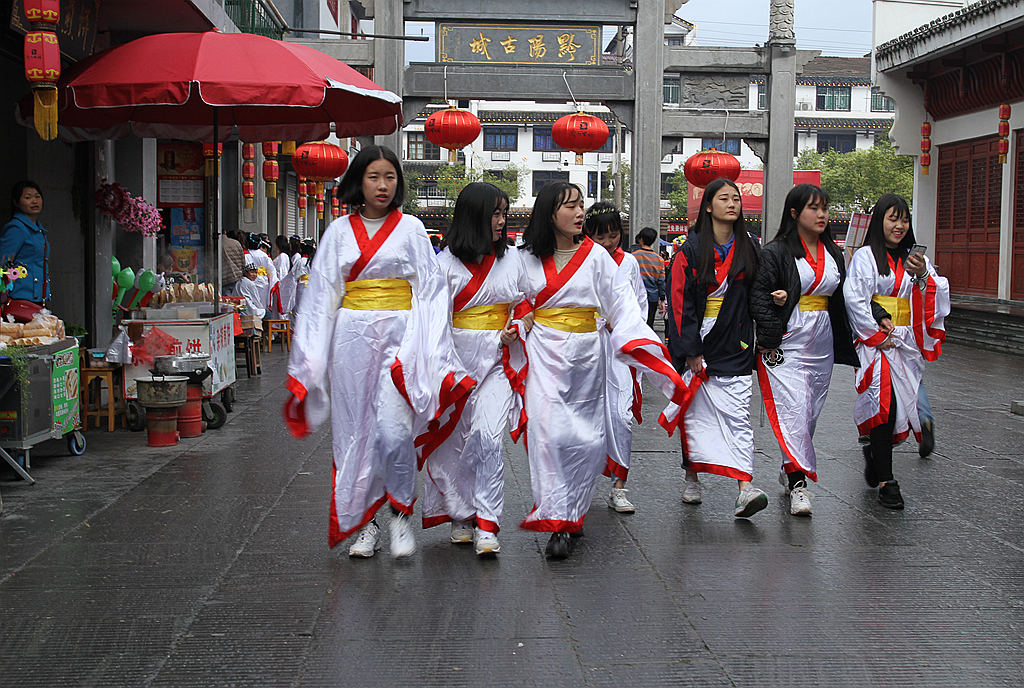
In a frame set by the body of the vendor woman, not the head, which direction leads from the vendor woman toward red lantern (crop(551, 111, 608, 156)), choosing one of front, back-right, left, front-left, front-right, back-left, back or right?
left

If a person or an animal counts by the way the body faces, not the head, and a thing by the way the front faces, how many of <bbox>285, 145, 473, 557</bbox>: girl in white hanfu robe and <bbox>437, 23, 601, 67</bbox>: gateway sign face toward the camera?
2

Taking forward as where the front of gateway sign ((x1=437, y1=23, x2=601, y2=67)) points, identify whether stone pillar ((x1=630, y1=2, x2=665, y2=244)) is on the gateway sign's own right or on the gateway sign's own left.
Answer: on the gateway sign's own left

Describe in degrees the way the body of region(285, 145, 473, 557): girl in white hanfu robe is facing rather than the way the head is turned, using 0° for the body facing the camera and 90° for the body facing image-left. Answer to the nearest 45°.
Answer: approximately 0°

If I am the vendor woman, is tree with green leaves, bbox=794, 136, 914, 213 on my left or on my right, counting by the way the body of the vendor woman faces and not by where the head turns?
on my left
